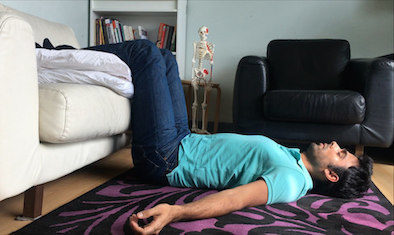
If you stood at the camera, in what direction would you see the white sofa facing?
facing the viewer and to the right of the viewer

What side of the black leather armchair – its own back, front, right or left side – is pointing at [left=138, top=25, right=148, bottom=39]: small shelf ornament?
right

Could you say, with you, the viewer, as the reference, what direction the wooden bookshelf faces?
facing the viewer

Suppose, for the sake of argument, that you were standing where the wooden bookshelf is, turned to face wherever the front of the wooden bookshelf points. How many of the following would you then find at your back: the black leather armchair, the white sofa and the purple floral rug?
0

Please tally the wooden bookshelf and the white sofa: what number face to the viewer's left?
0

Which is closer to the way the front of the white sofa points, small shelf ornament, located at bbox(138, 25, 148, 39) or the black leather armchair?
the black leather armchair

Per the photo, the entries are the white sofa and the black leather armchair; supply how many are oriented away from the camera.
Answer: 0

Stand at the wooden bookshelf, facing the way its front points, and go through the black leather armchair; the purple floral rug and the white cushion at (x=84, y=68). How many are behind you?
0

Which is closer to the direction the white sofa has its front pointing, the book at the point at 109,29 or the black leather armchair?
the black leather armchair

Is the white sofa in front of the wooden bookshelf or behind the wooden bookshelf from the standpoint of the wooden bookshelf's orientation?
in front

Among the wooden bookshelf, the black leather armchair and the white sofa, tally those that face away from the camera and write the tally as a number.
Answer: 0

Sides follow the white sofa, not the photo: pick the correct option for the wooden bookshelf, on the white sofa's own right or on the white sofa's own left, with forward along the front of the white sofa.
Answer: on the white sofa's own left

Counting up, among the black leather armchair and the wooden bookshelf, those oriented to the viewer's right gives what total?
0

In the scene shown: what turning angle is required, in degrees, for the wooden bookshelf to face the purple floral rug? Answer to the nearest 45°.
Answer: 0° — it already faces it
